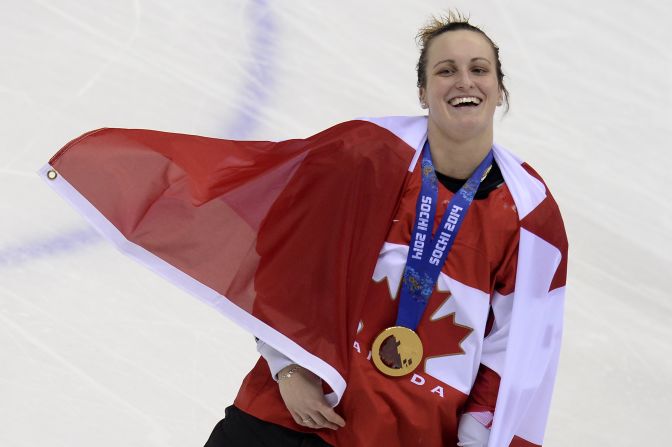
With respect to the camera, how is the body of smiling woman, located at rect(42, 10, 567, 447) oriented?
toward the camera

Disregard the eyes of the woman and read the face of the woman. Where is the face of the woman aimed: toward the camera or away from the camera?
toward the camera
